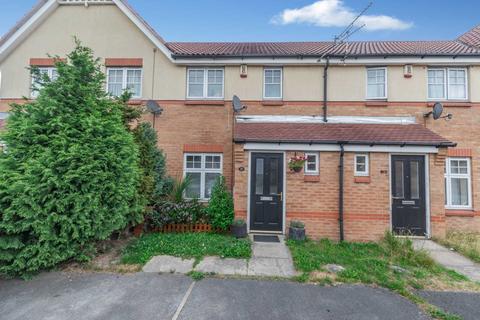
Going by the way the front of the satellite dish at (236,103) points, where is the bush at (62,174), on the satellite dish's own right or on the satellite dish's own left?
on the satellite dish's own right

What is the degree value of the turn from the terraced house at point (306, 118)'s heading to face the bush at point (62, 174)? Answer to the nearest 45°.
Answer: approximately 45° to its right

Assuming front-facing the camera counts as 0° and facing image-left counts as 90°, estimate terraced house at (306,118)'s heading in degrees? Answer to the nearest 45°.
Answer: approximately 0°
